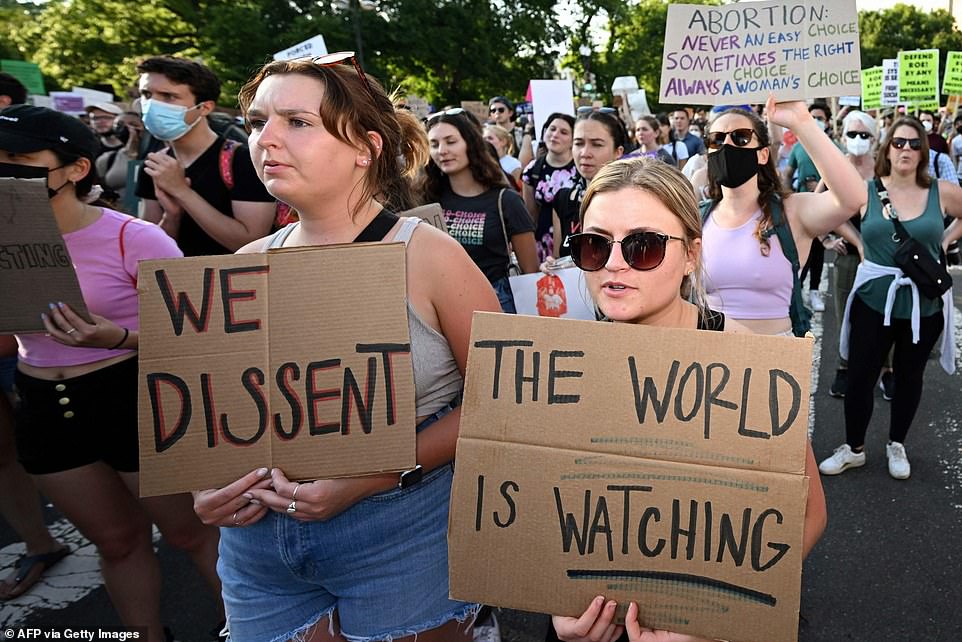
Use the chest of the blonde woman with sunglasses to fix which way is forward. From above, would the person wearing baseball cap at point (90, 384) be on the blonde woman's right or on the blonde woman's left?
on the blonde woman's right

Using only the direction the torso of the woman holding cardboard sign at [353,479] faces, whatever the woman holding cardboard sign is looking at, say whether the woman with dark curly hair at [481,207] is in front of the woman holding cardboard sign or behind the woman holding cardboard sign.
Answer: behind

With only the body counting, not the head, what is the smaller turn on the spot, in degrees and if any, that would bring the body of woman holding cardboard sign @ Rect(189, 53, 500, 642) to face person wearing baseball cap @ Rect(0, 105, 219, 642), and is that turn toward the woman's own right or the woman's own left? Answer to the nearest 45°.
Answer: approximately 90° to the woman's own right

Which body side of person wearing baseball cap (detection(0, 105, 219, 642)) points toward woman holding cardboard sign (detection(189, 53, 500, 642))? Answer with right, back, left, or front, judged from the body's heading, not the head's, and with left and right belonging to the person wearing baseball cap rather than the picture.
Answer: left

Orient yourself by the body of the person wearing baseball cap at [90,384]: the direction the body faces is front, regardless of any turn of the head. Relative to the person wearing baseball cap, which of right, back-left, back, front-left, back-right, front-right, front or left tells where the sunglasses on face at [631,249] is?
left
